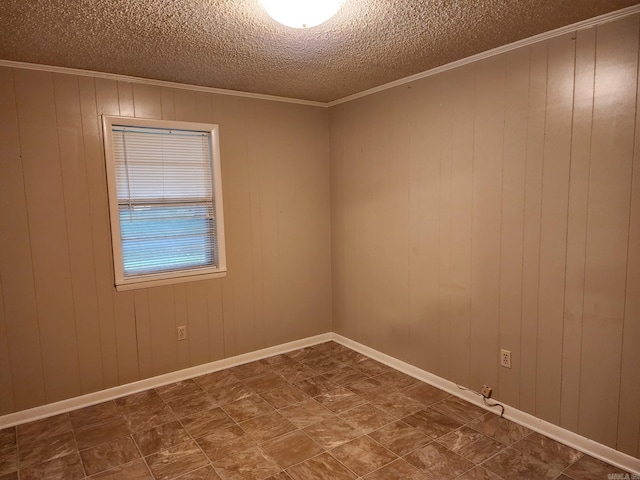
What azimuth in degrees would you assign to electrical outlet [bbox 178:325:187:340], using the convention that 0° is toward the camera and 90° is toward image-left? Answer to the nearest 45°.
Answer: approximately 0°

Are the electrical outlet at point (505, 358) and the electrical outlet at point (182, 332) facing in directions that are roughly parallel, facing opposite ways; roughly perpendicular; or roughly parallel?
roughly perpendicular

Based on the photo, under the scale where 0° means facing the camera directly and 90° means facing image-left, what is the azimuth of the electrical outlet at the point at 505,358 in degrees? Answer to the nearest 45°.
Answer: approximately 45°

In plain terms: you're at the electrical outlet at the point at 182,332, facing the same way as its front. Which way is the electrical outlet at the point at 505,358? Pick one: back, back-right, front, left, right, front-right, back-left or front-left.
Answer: front-left

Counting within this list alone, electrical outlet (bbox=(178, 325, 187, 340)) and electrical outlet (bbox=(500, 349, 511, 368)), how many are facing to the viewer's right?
0
